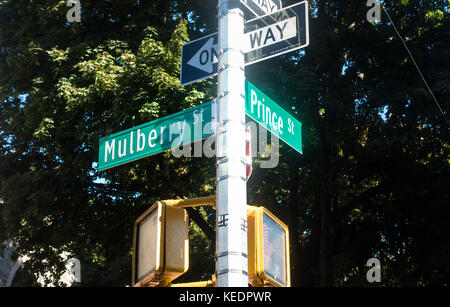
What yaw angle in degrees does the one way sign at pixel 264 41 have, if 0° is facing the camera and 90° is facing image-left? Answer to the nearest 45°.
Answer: approximately 45°

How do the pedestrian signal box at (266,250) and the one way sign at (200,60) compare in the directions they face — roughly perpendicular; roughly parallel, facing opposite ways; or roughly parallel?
roughly perpendicular

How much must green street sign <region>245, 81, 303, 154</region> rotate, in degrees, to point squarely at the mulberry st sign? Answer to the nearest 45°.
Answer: approximately 135° to its right

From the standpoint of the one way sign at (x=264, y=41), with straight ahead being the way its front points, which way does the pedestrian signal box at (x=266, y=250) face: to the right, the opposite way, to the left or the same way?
to the left

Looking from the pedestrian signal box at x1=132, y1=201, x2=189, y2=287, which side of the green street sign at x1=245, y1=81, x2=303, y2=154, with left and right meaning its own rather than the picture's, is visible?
right

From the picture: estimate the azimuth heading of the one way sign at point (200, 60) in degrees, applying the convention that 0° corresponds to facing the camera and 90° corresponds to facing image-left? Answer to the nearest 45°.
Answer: approximately 45°

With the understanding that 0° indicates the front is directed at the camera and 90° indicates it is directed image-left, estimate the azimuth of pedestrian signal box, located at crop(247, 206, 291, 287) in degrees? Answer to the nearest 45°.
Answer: approximately 315°
